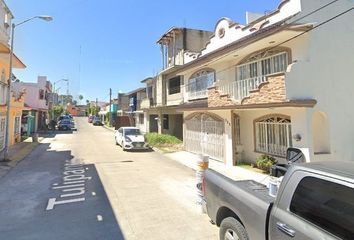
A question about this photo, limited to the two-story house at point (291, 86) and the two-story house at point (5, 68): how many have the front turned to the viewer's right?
1

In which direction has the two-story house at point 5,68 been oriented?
to the viewer's right

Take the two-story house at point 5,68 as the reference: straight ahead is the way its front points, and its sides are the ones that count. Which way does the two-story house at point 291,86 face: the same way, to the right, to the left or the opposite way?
the opposite way

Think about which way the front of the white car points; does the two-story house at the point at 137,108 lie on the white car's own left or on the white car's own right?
on the white car's own left

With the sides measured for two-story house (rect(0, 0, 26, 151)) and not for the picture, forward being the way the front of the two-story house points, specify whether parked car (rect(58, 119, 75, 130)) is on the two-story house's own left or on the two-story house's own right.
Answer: on the two-story house's own left

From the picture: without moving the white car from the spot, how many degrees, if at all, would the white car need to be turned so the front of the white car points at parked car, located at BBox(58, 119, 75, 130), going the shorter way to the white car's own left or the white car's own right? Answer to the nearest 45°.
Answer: approximately 180°

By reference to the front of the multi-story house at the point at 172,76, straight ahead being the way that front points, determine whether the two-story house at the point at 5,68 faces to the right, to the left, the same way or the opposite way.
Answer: the opposite way

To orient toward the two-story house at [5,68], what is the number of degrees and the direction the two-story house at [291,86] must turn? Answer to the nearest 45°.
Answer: approximately 45° to its right

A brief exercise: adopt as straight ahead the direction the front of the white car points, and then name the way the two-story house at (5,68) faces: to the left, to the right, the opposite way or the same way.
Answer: to the left
